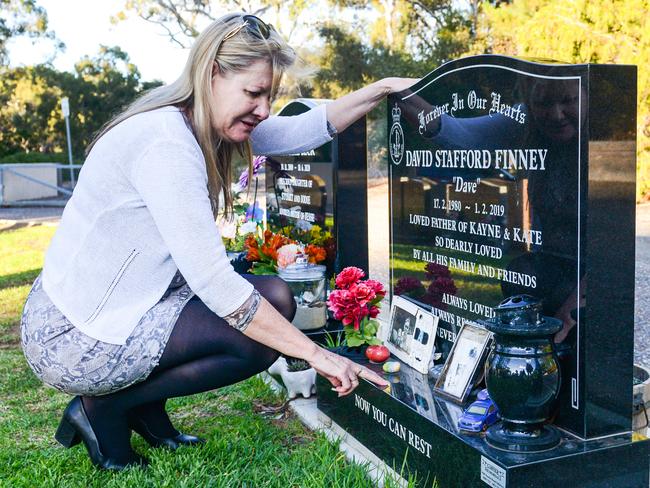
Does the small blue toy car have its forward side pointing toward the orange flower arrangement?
no

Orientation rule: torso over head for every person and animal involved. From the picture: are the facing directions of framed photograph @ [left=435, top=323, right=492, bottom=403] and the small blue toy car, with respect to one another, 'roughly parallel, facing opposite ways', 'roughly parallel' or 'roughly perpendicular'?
roughly parallel

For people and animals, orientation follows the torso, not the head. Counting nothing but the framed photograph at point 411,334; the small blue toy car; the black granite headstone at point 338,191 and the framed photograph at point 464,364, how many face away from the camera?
0

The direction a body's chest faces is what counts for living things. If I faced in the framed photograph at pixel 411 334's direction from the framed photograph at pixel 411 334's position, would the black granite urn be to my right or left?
on my left

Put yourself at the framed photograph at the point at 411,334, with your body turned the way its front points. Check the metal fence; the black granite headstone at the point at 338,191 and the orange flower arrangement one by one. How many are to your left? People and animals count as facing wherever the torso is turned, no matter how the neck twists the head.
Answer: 0

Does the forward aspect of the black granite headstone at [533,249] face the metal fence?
no

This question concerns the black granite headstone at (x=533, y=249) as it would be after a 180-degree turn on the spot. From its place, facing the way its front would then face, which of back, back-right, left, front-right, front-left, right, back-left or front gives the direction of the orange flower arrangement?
left

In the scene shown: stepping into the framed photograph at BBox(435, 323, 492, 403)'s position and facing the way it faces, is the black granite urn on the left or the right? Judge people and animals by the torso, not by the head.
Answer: on its left

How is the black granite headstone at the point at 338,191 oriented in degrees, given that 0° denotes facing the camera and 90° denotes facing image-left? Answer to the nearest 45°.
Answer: approximately 45°

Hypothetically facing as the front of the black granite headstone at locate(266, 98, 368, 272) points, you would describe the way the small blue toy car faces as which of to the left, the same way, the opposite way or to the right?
the same way

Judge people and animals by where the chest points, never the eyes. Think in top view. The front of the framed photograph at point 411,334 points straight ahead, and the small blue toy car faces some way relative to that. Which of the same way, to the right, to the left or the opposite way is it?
the same way

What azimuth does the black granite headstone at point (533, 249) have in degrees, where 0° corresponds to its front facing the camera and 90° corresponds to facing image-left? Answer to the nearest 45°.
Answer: approximately 45°

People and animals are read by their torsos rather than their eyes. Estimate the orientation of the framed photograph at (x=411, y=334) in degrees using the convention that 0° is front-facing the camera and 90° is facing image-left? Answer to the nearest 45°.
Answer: approximately 45°

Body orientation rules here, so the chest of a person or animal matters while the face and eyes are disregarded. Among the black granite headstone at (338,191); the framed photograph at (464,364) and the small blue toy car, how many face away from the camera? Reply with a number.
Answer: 0

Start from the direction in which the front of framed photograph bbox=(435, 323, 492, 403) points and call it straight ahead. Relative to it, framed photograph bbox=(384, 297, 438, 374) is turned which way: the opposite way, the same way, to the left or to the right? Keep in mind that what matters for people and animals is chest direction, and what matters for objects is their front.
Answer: the same way

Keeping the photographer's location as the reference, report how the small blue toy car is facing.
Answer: facing the viewer and to the left of the viewer
